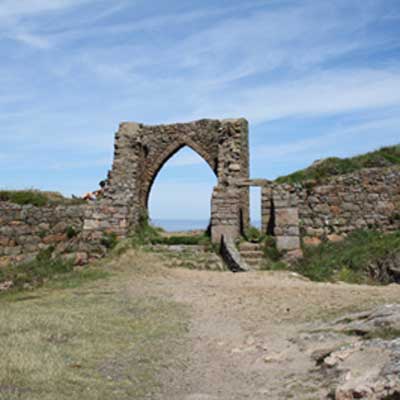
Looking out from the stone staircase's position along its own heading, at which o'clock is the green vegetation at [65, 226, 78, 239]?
The green vegetation is roughly at 3 o'clock from the stone staircase.

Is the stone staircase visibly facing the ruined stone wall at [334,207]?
no

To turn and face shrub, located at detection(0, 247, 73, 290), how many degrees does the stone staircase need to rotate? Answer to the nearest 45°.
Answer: approximately 90° to its right

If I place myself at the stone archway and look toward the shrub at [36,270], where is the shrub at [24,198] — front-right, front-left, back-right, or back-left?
front-right

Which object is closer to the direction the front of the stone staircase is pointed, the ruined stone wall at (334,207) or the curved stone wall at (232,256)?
the curved stone wall

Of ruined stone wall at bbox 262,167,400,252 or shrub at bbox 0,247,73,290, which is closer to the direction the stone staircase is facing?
the shrub

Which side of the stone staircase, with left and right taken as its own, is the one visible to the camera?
front

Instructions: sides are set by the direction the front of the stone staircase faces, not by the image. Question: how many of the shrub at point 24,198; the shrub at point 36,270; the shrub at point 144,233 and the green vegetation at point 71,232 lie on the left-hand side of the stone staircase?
0

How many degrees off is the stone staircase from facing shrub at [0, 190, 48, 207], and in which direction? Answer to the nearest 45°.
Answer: approximately 90° to its right

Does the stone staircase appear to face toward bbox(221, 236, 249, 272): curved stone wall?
no

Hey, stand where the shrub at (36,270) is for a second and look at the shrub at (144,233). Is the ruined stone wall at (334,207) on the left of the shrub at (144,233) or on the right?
right

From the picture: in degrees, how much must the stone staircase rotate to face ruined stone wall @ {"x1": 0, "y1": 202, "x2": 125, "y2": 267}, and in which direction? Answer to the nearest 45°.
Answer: approximately 90° to its right

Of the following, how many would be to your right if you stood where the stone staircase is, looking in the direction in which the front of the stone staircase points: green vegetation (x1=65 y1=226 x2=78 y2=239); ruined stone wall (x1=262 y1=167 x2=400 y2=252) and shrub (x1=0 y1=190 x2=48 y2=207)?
2

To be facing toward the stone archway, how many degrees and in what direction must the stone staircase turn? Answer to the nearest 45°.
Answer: approximately 135° to its right

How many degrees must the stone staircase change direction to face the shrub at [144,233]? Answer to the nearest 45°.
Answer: approximately 135° to its right
